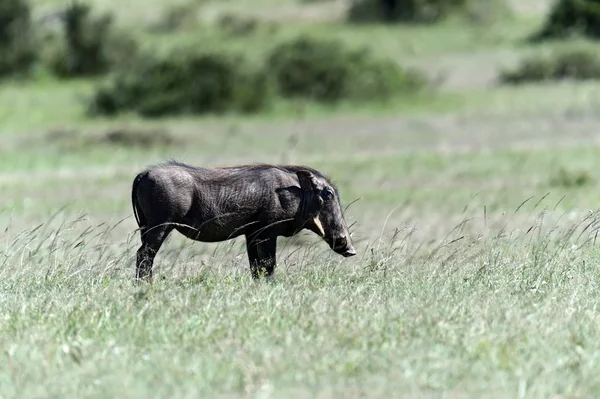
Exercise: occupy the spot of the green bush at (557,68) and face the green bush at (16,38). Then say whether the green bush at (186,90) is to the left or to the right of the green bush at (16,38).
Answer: left

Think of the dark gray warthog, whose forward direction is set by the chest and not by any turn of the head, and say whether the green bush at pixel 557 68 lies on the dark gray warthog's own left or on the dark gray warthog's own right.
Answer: on the dark gray warthog's own left

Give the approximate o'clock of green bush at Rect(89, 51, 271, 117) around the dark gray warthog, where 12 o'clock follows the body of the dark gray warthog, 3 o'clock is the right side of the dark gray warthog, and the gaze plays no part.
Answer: The green bush is roughly at 9 o'clock from the dark gray warthog.

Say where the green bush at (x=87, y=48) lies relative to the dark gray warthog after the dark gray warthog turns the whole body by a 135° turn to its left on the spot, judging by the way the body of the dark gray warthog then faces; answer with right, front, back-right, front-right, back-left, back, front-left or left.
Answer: front-right

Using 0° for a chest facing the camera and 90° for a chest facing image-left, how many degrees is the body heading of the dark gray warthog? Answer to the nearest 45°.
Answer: approximately 270°

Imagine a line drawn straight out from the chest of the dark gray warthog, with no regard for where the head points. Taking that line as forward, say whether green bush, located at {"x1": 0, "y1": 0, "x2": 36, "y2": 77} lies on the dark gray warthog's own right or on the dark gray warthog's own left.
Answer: on the dark gray warthog's own left

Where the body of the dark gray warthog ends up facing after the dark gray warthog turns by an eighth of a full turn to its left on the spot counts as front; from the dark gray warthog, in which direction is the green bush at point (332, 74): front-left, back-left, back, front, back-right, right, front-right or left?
front-left
